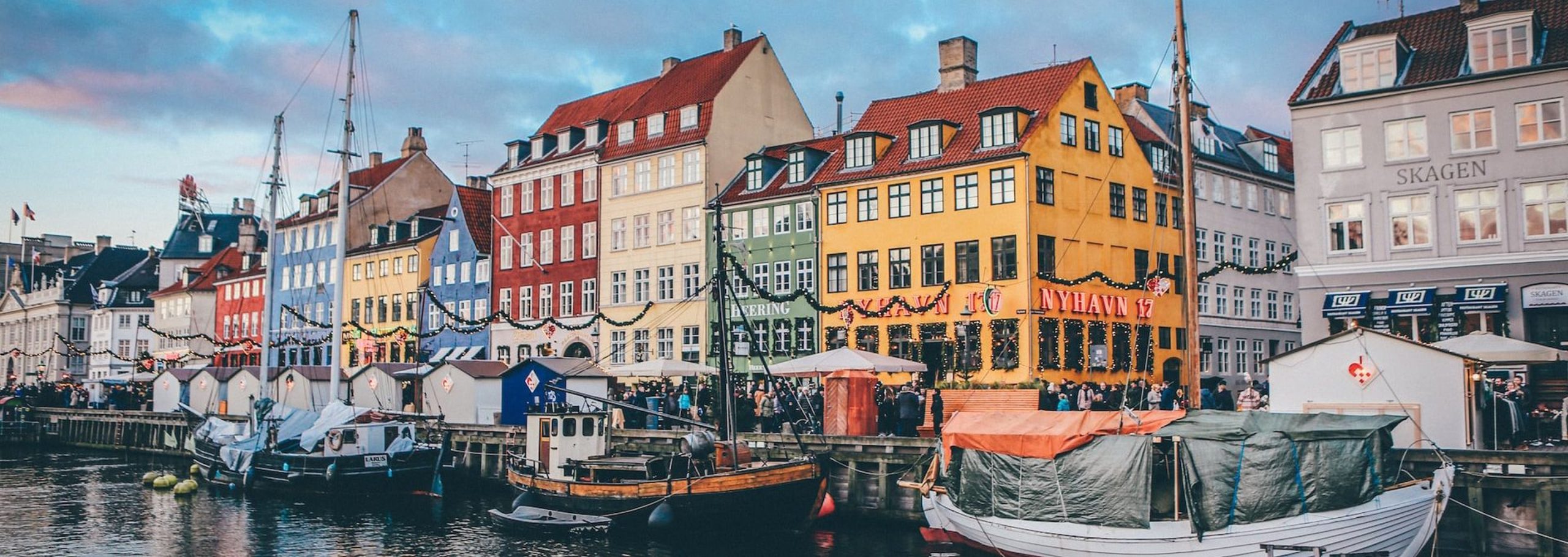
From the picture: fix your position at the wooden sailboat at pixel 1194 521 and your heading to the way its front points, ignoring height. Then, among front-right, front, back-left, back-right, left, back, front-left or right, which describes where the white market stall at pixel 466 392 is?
back-left

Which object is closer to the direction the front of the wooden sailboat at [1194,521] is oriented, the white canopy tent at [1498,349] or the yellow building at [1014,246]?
the white canopy tent

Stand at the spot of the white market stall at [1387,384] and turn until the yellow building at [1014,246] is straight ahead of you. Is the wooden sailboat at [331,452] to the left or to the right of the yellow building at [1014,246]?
left

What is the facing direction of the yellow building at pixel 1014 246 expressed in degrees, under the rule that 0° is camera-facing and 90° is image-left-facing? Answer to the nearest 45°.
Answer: approximately 45°

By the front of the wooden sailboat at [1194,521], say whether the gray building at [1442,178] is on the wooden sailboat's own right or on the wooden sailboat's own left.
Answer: on the wooden sailboat's own left

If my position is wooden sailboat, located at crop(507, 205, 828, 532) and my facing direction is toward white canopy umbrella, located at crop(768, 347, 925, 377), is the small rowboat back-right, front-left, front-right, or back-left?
back-left

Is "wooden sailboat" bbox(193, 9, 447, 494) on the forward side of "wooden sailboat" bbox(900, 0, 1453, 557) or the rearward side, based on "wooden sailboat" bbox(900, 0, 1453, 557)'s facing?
on the rearward side

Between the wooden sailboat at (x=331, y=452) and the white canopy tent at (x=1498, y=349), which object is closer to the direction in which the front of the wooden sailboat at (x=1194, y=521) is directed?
the white canopy tent

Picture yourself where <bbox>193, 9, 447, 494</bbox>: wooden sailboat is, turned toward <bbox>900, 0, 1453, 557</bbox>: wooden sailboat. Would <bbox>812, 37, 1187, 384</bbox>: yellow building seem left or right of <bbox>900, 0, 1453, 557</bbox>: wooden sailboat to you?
left

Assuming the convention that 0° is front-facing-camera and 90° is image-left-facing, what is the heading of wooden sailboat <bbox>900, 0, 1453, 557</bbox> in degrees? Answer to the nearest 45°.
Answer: approximately 270°

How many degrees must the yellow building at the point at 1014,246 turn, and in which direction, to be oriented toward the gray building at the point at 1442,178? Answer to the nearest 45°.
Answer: approximately 90° to its left

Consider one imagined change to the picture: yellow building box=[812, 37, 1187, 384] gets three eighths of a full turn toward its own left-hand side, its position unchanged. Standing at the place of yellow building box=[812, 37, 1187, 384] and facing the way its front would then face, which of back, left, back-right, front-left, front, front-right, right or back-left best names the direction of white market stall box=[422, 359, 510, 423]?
back
